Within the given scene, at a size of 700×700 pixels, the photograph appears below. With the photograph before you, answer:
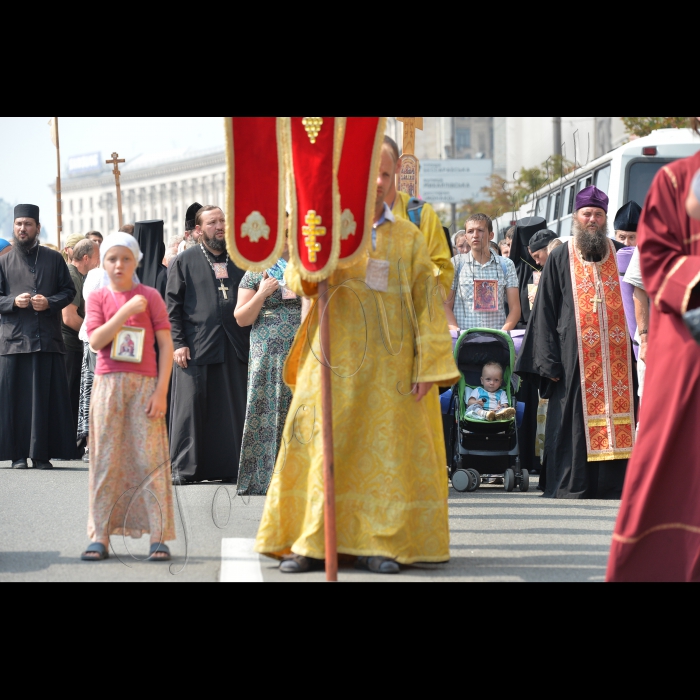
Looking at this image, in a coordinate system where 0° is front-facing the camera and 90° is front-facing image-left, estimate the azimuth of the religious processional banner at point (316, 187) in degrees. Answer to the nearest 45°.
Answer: approximately 0°

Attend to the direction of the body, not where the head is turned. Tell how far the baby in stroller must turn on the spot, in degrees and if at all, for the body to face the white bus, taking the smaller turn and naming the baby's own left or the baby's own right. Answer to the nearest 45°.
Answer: approximately 180°

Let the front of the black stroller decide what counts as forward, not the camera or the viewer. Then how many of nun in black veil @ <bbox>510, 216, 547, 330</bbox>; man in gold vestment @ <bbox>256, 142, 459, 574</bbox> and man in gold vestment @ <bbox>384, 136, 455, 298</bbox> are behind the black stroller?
1

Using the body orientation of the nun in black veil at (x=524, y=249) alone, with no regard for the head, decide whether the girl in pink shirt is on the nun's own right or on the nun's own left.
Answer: on the nun's own right

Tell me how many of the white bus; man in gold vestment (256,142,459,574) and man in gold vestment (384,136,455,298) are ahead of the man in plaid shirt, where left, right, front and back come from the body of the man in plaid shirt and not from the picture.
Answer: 2

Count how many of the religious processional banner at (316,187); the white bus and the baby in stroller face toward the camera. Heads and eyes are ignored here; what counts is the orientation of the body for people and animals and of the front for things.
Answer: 2
